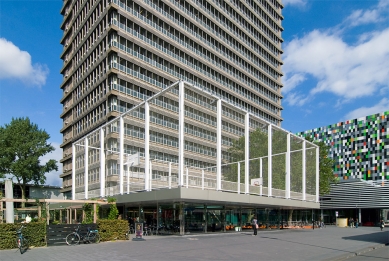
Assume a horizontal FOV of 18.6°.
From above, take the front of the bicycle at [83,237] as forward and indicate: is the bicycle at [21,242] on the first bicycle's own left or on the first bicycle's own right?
on the first bicycle's own left

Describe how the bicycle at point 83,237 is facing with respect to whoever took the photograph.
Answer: facing to the left of the viewer

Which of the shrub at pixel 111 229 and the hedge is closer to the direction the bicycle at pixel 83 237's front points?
the hedge
